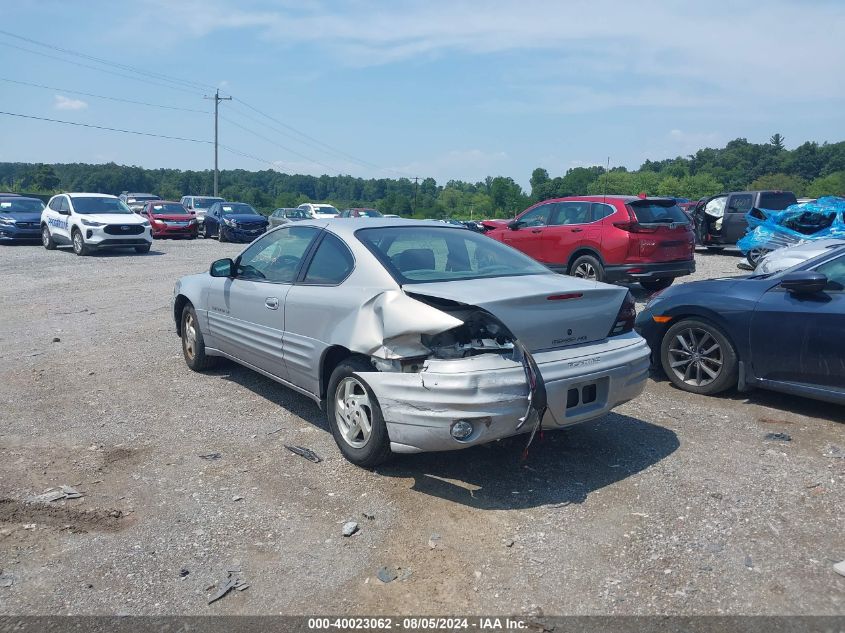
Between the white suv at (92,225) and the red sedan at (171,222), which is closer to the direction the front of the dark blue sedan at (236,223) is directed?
the white suv

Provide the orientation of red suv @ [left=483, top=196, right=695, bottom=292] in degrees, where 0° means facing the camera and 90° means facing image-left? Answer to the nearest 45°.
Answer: approximately 135°

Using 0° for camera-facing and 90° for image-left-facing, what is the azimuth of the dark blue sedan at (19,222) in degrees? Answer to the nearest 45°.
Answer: approximately 315°

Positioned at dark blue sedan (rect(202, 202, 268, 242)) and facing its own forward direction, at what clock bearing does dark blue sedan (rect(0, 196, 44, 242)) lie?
dark blue sedan (rect(0, 196, 44, 242)) is roughly at 4 o'clock from dark blue sedan (rect(202, 202, 268, 242)).

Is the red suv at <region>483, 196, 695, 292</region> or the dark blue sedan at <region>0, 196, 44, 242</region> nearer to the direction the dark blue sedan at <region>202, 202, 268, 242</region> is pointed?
the red suv

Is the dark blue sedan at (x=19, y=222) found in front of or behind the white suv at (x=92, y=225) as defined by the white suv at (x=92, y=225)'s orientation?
behind

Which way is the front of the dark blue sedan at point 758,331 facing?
to the viewer's left

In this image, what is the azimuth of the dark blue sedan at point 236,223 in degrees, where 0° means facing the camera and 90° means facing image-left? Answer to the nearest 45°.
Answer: approximately 315°

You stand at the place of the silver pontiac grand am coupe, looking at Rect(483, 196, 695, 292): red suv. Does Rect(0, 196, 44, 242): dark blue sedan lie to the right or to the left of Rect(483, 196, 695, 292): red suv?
left

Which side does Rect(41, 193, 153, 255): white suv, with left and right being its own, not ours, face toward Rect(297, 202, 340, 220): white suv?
left
